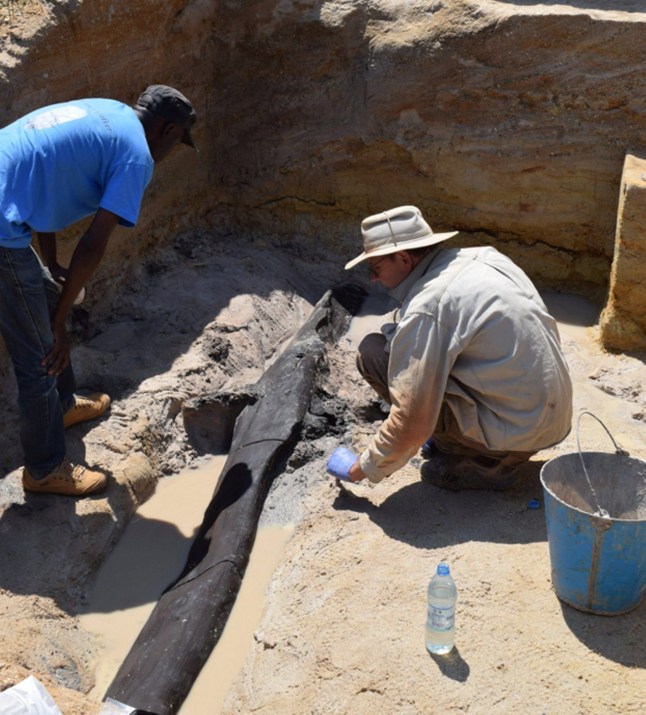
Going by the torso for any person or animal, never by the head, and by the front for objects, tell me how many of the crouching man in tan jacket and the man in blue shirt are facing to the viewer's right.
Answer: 1

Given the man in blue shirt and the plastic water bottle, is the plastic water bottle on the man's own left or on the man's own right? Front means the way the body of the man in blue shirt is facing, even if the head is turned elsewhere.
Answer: on the man's own right

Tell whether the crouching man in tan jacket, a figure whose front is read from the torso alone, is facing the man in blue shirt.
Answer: yes

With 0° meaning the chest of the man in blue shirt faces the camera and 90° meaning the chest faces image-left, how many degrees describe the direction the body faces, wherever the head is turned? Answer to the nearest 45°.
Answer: approximately 270°

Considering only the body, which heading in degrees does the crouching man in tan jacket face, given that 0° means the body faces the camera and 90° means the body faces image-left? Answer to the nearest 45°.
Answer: approximately 90°

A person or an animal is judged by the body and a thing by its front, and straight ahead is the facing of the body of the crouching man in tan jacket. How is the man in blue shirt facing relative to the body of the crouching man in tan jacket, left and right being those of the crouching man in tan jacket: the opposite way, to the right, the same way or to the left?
the opposite way

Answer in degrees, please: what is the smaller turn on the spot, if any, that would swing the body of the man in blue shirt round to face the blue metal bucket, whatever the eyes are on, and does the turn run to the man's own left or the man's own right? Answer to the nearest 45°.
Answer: approximately 45° to the man's own right

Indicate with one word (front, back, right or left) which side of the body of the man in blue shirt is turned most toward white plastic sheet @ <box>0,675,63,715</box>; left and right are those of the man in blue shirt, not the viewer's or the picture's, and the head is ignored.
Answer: right

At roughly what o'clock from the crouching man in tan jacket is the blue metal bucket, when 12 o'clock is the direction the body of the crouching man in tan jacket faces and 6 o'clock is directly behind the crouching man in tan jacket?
The blue metal bucket is roughly at 8 o'clock from the crouching man in tan jacket.

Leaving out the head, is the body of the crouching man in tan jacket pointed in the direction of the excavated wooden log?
yes

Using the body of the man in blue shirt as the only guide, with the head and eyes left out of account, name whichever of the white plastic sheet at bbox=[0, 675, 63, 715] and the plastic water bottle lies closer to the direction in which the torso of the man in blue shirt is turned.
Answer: the plastic water bottle

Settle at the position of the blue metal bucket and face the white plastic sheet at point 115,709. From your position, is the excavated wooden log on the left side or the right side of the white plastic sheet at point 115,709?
right

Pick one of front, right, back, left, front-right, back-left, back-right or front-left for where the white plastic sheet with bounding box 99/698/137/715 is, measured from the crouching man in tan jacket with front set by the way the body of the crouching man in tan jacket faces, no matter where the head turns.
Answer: front-left

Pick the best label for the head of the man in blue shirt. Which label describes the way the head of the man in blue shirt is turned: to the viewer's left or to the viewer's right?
to the viewer's right
